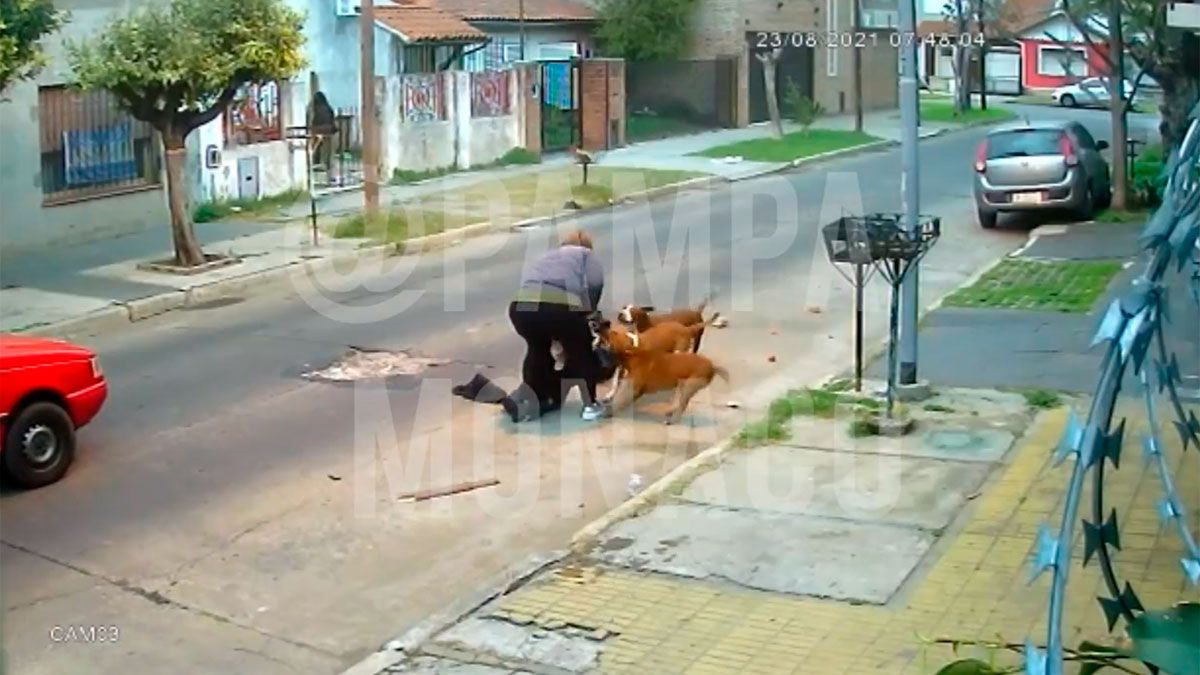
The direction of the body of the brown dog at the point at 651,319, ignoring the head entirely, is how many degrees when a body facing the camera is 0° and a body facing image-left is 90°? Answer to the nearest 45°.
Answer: approximately 90°

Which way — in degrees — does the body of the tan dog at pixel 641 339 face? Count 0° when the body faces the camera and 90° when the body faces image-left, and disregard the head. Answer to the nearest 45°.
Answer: approximately 90°

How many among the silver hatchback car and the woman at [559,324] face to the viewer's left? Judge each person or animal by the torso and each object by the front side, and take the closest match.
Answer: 0

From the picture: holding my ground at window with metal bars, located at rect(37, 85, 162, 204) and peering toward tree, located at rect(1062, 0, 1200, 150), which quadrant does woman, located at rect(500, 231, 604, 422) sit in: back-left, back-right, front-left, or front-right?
front-right

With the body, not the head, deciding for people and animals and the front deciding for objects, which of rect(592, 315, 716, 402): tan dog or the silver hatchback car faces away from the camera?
the silver hatchback car

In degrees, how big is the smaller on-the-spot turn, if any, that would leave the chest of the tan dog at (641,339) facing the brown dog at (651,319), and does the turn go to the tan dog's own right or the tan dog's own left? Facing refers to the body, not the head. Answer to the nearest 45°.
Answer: approximately 90° to the tan dog's own right

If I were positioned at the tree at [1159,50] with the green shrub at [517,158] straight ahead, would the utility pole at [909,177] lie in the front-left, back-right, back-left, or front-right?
front-left

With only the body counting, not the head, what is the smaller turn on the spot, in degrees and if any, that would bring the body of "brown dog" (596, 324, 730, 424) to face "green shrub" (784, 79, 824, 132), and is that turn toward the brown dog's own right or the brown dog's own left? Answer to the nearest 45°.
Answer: approximately 90° to the brown dog's own right

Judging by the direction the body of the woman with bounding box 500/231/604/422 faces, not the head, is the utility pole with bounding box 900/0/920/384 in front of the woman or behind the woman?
in front

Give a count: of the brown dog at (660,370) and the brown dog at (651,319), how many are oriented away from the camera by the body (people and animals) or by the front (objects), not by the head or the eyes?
0

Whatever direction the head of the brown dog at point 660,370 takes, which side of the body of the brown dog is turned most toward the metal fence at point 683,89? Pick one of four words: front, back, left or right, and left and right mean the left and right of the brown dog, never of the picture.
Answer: right

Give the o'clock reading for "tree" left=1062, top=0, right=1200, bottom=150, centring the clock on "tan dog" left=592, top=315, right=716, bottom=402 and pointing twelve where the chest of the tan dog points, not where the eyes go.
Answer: The tree is roughly at 4 o'clock from the tan dog.

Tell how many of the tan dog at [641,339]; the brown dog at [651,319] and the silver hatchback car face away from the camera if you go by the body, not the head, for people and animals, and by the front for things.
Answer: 1

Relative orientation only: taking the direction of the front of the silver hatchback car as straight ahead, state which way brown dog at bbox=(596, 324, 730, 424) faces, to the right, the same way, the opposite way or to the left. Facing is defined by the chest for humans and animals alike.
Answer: to the left

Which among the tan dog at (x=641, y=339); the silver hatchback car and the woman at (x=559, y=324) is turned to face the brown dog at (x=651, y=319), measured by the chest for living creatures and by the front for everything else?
the woman

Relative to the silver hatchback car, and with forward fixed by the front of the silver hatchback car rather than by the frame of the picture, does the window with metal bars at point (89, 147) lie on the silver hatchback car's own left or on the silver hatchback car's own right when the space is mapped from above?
on the silver hatchback car's own left

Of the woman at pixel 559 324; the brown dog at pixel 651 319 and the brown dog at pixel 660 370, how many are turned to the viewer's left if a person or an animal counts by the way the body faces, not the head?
2

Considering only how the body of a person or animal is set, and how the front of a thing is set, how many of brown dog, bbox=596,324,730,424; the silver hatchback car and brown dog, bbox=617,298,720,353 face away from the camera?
1
